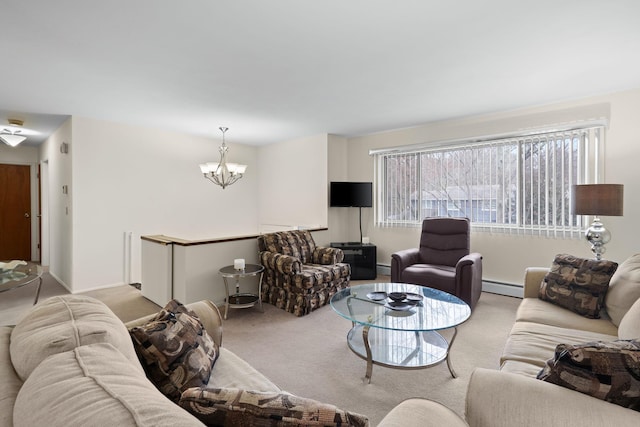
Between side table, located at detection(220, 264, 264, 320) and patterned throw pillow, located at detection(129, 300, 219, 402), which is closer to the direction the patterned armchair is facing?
the patterned throw pillow

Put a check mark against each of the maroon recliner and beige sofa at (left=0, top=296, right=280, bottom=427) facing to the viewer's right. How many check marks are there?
1

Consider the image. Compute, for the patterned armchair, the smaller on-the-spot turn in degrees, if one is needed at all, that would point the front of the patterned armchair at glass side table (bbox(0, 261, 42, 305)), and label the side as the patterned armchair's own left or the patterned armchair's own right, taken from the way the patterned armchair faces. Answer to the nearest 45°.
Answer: approximately 90° to the patterned armchair's own right

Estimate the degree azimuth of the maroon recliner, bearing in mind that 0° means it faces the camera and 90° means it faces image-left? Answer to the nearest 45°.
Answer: approximately 45°

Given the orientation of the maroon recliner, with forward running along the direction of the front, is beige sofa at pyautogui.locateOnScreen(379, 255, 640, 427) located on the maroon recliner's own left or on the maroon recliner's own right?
on the maroon recliner's own left

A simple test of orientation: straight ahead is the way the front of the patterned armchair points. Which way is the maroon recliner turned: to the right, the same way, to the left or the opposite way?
to the right

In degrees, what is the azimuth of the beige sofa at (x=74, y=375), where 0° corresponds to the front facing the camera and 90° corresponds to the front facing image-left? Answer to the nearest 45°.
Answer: approximately 270°

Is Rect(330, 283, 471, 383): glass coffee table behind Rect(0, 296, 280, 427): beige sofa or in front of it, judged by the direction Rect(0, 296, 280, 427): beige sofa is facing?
in front

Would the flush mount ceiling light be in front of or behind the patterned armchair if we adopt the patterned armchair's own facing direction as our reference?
behind

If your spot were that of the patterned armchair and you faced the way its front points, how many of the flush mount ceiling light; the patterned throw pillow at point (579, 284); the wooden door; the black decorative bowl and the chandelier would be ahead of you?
2

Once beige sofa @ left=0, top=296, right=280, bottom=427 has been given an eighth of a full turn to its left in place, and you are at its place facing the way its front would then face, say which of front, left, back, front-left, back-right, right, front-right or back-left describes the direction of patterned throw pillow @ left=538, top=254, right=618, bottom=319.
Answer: front-right

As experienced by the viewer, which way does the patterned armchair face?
facing the viewer and to the right of the viewer

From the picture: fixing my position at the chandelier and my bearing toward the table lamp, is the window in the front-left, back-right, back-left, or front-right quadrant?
front-left

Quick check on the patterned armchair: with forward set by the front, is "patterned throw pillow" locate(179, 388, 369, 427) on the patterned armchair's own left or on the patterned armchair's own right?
on the patterned armchair's own right
